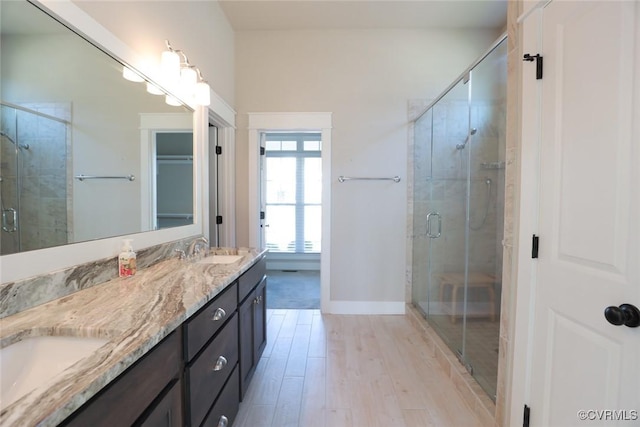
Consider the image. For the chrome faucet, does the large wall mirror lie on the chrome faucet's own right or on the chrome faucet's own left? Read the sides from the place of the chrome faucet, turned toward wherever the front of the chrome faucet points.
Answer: on the chrome faucet's own right

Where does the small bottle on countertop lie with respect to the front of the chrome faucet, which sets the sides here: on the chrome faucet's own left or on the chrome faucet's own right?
on the chrome faucet's own right

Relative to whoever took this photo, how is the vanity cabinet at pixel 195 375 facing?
facing the viewer and to the right of the viewer

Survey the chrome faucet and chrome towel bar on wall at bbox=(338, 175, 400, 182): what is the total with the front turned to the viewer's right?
1

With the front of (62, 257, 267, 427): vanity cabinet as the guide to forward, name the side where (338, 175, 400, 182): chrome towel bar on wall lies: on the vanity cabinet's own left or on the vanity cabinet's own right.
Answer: on the vanity cabinet's own left

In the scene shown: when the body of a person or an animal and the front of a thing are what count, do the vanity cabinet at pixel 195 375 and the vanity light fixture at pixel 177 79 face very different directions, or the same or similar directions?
same or similar directions

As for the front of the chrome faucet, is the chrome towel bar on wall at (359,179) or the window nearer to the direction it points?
the chrome towel bar on wall

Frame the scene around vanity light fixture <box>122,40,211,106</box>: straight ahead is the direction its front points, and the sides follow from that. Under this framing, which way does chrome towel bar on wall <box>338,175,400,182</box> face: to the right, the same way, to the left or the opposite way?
to the right

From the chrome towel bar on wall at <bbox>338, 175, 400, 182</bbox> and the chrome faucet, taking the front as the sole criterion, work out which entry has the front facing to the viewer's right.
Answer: the chrome faucet

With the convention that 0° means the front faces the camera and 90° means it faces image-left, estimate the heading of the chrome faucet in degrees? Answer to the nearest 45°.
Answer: approximately 270°

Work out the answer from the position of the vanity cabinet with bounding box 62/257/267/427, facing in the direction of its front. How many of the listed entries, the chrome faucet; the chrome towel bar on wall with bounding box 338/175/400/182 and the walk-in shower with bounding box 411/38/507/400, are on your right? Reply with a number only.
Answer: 0

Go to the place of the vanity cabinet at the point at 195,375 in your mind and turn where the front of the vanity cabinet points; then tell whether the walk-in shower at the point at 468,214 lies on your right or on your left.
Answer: on your left

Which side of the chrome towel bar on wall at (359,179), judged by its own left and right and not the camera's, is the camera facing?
front
